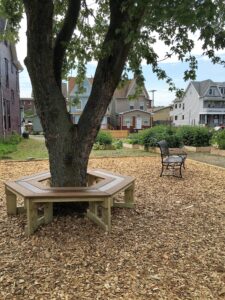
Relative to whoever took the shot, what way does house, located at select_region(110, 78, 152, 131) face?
facing the viewer

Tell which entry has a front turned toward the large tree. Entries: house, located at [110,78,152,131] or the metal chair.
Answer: the house

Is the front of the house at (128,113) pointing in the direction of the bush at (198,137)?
yes

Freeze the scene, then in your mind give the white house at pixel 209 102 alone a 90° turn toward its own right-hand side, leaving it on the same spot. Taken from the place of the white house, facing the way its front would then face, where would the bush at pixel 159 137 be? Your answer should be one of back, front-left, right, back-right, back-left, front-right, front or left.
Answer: front-left

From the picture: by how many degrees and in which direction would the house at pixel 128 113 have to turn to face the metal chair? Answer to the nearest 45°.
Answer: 0° — it already faces it

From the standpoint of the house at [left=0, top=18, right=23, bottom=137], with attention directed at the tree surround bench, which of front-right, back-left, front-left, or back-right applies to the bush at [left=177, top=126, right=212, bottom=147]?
front-left

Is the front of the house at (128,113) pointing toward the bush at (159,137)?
yes

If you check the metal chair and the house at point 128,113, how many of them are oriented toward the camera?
1

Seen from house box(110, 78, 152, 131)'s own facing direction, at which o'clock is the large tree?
The large tree is roughly at 12 o'clock from the house.

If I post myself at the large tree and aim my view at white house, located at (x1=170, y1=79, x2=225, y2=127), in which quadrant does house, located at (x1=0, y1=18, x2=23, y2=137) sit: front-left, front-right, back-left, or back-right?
front-left

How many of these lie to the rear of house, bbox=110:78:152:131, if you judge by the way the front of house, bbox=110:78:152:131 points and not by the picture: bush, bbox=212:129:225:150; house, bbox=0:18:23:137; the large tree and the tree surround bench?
0

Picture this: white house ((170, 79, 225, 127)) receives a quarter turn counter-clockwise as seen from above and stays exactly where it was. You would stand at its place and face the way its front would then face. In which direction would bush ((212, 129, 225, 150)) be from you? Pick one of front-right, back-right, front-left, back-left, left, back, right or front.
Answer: back-right
